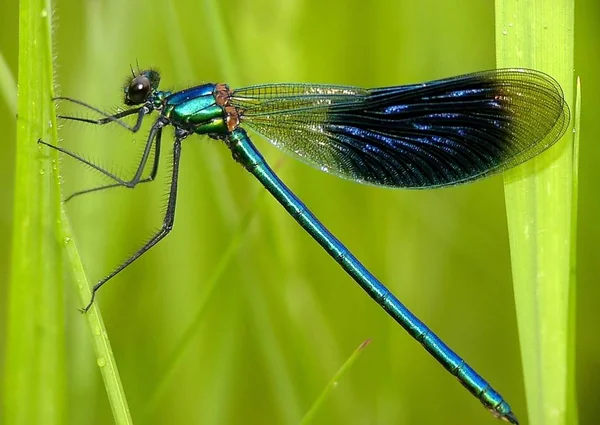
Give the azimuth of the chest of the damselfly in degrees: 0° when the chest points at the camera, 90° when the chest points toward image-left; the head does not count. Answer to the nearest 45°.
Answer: approximately 90°

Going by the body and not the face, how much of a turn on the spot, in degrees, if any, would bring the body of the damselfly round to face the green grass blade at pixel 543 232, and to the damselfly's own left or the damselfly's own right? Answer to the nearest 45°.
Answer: approximately 135° to the damselfly's own left
